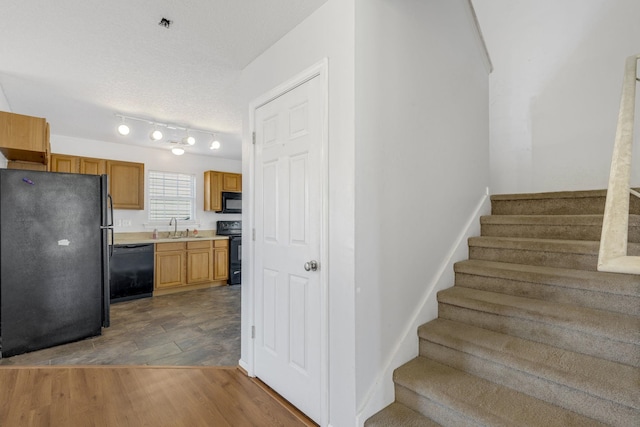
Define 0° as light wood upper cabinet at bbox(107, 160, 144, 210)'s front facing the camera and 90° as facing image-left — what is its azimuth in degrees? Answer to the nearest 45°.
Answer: approximately 0°

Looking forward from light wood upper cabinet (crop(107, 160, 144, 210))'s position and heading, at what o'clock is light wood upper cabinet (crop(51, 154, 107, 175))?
light wood upper cabinet (crop(51, 154, 107, 175)) is roughly at 3 o'clock from light wood upper cabinet (crop(107, 160, 144, 210)).

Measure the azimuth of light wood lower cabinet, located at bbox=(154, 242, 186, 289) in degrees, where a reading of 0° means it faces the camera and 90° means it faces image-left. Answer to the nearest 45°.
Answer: approximately 0°

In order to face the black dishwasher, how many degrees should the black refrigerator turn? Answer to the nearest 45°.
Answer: approximately 45° to its left
